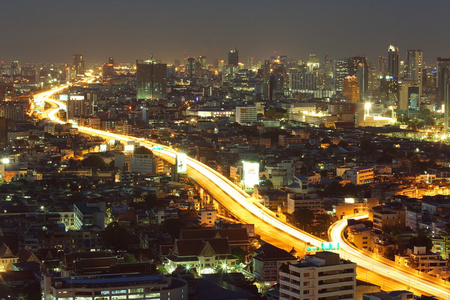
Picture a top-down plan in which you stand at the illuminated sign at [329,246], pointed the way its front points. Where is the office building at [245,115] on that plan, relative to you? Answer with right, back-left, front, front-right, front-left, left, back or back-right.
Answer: back

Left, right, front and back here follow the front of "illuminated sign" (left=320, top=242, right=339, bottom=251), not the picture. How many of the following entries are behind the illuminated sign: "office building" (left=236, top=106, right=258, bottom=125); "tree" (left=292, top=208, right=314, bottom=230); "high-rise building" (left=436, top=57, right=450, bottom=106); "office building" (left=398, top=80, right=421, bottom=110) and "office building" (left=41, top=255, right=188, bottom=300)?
4

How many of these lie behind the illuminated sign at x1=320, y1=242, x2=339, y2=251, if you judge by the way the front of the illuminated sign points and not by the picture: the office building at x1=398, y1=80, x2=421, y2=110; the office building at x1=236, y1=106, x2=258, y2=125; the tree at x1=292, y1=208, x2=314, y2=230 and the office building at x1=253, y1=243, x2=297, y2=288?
3

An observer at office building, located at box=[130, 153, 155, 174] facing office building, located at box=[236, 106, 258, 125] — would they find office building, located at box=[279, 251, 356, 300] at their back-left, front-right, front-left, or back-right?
back-right

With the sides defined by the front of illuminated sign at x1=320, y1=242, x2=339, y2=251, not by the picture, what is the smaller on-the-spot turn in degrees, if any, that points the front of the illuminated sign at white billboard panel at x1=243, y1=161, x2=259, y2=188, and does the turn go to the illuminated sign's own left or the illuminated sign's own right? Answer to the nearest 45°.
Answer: approximately 180°

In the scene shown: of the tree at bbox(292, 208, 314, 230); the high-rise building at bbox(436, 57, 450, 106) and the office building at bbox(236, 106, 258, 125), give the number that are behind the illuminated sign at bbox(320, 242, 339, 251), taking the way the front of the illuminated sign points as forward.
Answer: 3

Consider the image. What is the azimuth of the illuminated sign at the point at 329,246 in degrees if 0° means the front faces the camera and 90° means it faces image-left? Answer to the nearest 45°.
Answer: approximately 0°

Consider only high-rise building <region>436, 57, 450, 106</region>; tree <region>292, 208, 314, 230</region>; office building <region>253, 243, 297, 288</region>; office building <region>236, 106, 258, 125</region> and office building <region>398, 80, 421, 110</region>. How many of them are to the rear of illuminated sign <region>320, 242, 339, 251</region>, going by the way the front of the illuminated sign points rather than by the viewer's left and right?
4

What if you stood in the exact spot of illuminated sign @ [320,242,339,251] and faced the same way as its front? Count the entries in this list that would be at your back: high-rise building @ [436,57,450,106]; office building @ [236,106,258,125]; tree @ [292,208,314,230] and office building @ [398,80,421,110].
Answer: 4

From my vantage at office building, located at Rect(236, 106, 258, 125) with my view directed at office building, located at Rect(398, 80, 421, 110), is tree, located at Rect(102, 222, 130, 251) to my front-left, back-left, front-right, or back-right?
back-right

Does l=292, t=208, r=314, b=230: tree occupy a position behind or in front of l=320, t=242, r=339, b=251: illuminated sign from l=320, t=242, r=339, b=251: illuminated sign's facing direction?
behind

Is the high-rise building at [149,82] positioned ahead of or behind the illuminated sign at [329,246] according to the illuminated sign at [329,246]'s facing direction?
behind

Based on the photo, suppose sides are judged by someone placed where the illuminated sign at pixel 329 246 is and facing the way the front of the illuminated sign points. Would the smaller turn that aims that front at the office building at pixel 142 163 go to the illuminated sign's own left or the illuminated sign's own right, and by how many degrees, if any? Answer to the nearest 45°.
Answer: approximately 135° to the illuminated sign's own right

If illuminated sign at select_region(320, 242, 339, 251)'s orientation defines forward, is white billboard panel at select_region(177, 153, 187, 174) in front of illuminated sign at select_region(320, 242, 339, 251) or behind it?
behind
